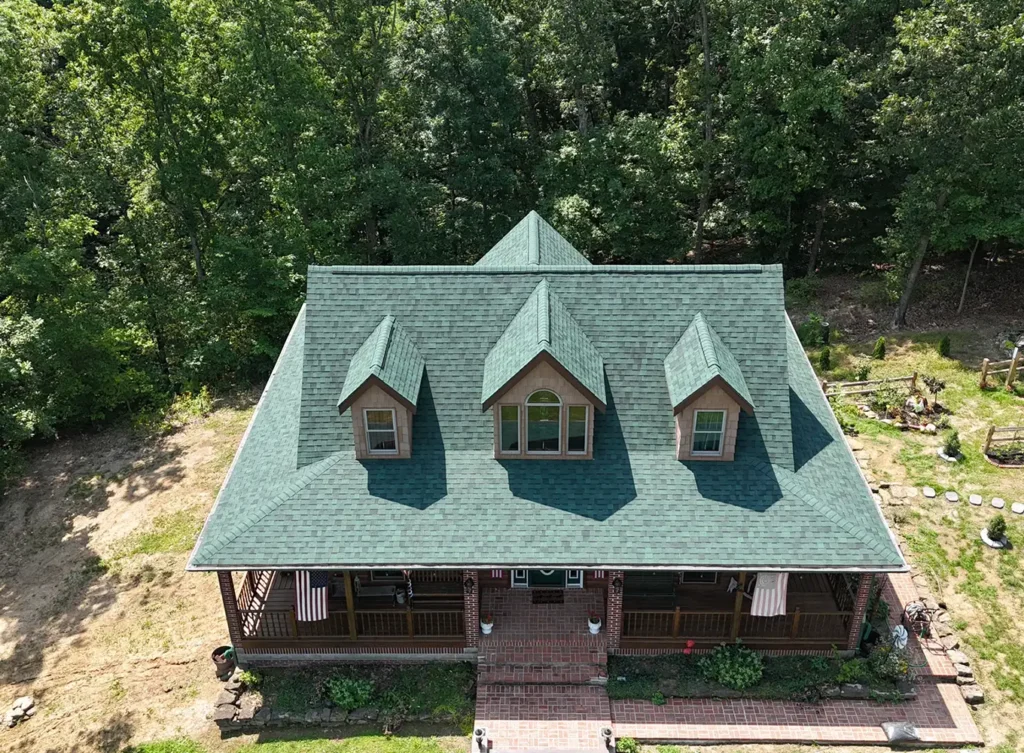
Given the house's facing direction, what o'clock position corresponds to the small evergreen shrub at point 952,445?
The small evergreen shrub is roughly at 8 o'clock from the house.

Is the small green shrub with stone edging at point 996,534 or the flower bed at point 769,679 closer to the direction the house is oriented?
the flower bed

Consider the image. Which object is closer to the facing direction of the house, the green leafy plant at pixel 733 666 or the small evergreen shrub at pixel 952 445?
the green leafy plant

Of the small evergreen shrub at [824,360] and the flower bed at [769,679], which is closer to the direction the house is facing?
the flower bed

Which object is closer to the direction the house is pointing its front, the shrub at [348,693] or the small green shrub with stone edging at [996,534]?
the shrub at [348,693]

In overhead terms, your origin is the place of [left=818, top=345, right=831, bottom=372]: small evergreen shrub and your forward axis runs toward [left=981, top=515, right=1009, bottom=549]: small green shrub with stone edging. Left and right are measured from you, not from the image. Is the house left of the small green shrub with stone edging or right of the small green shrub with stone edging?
right

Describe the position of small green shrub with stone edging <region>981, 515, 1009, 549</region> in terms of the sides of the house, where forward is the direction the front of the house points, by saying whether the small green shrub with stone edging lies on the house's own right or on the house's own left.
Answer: on the house's own left

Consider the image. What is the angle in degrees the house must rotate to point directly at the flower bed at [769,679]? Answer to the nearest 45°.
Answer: approximately 90° to its left

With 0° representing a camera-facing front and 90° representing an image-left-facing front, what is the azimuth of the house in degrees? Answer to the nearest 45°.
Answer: approximately 0°

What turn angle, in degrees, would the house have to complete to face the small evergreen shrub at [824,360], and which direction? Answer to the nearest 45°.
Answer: approximately 135° to its left

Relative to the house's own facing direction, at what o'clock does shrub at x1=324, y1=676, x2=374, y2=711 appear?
The shrub is roughly at 2 o'clock from the house.

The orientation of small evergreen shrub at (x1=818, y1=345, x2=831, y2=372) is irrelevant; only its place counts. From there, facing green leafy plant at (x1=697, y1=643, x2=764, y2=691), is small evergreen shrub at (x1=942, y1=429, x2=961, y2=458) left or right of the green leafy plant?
left

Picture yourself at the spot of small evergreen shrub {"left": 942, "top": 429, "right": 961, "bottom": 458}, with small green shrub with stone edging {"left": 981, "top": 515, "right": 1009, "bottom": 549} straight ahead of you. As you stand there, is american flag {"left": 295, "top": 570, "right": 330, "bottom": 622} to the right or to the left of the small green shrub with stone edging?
right
